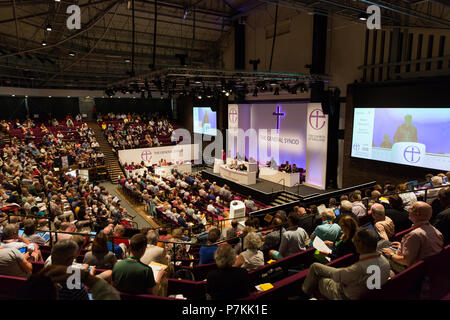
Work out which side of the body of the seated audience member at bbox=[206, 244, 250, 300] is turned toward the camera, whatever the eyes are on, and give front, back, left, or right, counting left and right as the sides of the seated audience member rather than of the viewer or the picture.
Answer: back

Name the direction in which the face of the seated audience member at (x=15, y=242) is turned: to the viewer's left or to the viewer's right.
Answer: to the viewer's right

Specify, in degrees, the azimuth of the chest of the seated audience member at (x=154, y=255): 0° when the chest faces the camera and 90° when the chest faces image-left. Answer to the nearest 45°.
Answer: approximately 180°

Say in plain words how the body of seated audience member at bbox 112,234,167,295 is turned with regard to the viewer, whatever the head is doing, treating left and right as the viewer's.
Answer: facing away from the viewer and to the right of the viewer

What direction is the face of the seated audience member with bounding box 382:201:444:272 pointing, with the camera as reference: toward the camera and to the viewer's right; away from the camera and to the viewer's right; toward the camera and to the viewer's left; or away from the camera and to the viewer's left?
away from the camera and to the viewer's left

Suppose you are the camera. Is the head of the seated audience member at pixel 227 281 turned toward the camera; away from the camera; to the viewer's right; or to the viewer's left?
away from the camera

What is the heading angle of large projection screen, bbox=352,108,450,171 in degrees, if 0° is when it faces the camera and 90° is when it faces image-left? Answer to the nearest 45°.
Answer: approximately 45°

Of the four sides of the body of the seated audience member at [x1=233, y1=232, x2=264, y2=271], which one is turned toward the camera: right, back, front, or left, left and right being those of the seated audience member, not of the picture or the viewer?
back

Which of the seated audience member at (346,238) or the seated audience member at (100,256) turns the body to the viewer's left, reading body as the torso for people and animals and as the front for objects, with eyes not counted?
the seated audience member at (346,238)

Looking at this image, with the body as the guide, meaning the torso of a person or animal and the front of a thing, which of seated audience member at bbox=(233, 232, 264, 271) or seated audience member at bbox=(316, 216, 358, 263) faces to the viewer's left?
seated audience member at bbox=(316, 216, 358, 263)

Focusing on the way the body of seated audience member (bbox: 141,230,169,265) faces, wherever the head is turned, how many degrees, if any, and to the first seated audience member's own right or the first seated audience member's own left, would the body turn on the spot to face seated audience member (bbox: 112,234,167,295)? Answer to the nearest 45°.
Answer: approximately 180°

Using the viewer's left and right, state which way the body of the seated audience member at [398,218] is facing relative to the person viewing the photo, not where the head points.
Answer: facing away from the viewer and to the left of the viewer
